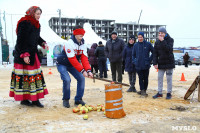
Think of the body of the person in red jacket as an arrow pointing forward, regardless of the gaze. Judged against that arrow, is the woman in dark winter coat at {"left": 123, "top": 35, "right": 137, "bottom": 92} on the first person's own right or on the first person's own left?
on the first person's own left

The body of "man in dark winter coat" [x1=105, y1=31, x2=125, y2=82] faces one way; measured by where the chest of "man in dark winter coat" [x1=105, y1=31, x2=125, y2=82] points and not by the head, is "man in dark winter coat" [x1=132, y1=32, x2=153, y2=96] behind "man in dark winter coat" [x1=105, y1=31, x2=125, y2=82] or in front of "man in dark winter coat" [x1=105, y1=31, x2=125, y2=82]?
in front

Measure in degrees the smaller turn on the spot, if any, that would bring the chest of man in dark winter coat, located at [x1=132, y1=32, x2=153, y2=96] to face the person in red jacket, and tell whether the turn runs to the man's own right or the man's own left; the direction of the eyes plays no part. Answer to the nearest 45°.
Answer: approximately 45° to the man's own right

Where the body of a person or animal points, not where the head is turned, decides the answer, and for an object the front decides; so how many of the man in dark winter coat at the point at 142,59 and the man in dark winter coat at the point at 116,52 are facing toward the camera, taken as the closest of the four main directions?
2

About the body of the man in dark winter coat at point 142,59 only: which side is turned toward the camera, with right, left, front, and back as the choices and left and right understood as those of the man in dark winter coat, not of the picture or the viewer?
front

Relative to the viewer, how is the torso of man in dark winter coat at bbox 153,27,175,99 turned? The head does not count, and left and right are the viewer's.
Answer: facing the viewer and to the left of the viewer

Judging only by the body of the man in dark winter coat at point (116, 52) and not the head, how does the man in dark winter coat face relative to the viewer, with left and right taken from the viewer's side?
facing the viewer

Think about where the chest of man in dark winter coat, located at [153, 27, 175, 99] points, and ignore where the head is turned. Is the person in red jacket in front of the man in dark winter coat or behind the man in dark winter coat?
in front
